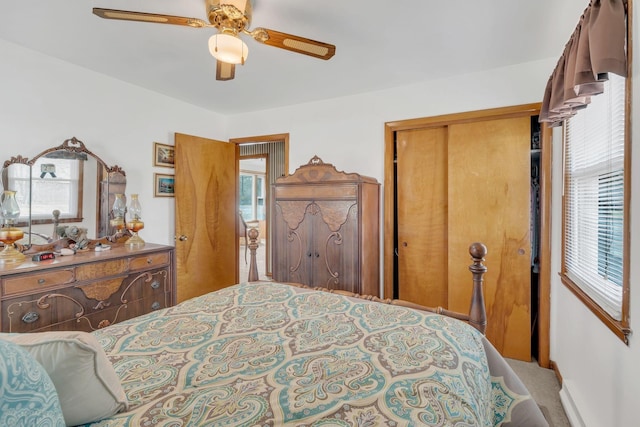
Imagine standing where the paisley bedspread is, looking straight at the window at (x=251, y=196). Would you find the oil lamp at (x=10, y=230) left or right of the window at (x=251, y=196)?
left

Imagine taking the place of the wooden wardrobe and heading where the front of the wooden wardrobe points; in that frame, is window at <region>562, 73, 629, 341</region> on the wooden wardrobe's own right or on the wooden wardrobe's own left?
on the wooden wardrobe's own left

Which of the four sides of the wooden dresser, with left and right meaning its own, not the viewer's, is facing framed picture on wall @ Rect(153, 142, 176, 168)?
left

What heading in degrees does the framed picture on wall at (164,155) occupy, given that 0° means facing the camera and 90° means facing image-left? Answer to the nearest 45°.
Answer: approximately 315°

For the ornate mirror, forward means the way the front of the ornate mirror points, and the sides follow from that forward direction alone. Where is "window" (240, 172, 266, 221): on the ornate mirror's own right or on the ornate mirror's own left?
on the ornate mirror's own left

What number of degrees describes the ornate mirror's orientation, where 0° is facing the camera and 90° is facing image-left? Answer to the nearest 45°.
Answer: approximately 315°

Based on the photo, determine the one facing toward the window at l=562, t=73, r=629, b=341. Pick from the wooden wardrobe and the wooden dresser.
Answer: the wooden dresser

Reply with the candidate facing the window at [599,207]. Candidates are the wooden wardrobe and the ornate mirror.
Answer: the ornate mirror

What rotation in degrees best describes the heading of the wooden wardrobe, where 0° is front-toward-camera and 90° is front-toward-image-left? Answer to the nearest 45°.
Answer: approximately 45°
